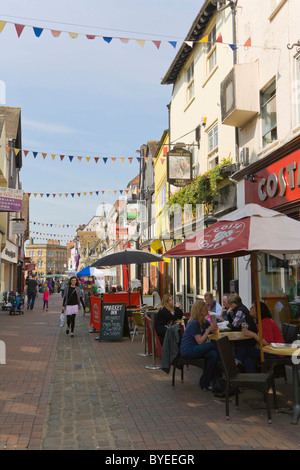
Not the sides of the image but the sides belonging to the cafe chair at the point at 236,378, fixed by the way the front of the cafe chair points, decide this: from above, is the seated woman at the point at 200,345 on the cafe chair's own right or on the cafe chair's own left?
on the cafe chair's own left

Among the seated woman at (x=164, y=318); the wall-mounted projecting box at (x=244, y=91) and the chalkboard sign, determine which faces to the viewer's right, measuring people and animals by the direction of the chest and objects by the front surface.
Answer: the seated woman

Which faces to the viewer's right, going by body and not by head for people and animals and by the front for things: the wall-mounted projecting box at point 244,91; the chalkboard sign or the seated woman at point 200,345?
the seated woman

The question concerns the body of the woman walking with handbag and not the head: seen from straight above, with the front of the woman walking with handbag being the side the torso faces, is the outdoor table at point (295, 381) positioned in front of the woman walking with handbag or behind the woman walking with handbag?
in front

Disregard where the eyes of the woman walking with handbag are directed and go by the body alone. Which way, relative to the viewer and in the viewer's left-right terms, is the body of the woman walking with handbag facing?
facing the viewer

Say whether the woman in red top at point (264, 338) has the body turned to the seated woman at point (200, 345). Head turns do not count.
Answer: yes

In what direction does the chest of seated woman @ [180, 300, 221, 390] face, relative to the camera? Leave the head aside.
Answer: to the viewer's right

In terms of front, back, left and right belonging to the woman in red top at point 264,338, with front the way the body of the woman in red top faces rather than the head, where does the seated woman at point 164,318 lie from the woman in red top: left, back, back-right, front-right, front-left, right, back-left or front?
front-right

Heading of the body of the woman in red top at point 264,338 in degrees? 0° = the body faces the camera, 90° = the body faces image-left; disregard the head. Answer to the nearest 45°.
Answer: approximately 90°

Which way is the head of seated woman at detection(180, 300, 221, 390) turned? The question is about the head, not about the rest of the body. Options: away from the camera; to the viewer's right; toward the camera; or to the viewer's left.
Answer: to the viewer's right
